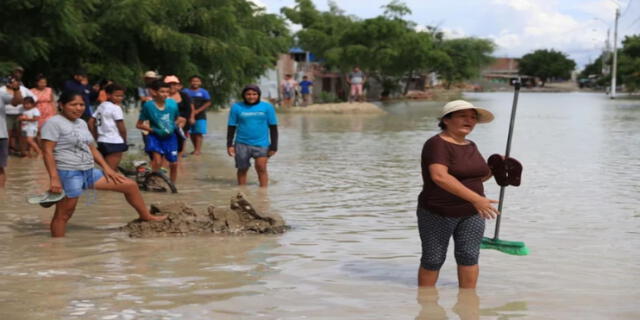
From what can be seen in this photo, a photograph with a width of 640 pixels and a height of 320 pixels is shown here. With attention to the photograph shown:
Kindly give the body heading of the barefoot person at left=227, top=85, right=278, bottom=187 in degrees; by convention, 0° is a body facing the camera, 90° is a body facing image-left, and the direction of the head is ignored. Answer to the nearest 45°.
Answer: approximately 0°

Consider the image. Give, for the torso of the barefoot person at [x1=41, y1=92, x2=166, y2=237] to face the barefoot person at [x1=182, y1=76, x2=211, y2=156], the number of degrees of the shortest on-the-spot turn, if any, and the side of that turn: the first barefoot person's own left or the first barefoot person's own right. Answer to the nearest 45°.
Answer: approximately 135° to the first barefoot person's own left

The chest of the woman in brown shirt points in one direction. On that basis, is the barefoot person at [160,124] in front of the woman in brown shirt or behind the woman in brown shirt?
behind

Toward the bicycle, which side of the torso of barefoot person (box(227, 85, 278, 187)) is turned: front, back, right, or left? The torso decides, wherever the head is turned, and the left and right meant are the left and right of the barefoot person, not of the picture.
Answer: right

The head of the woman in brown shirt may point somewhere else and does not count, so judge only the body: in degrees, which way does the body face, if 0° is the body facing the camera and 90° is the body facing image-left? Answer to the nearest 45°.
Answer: approximately 315°

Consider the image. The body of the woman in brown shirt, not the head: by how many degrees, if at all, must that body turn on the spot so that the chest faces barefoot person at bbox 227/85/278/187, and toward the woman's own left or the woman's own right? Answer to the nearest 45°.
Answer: approximately 180°

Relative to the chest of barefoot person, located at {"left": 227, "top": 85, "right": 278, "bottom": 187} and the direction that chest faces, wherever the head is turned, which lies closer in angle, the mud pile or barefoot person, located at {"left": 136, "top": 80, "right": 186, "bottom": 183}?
the mud pile

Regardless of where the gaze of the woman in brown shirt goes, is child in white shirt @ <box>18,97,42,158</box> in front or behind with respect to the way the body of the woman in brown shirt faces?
behind
